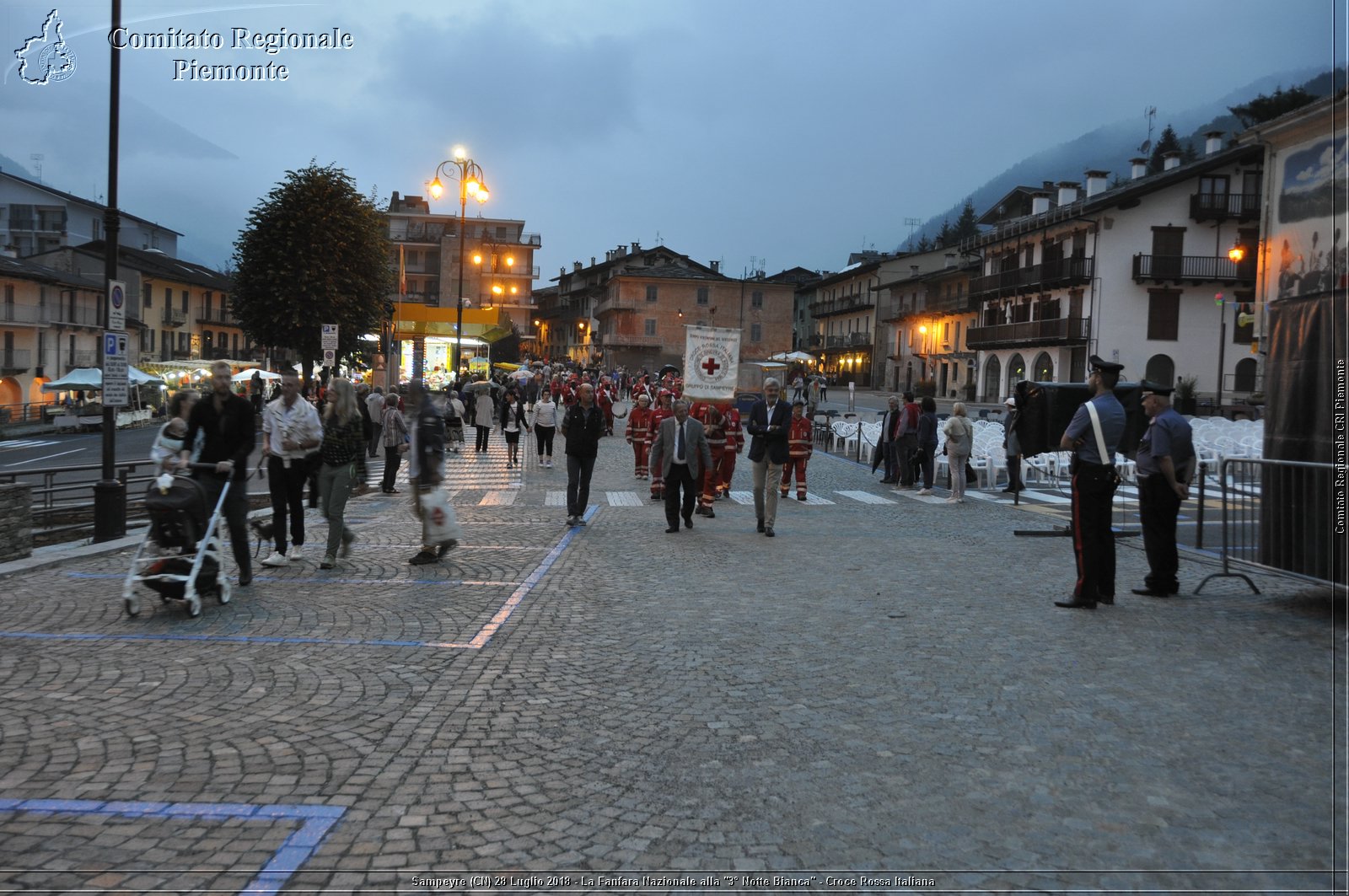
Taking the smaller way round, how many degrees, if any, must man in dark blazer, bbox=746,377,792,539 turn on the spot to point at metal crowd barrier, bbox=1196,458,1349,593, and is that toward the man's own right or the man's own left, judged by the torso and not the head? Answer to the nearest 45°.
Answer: approximately 45° to the man's own left

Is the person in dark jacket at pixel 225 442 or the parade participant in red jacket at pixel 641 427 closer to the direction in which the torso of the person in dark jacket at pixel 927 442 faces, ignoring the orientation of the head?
the parade participant in red jacket

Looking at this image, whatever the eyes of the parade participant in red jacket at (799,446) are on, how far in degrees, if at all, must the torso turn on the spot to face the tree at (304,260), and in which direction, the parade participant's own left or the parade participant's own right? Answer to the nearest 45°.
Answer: approximately 135° to the parade participant's own right

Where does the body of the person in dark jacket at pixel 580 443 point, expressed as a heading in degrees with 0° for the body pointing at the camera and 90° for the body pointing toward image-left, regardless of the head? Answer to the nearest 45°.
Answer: approximately 0°

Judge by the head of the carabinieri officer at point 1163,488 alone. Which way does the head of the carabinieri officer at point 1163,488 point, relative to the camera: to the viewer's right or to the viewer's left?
to the viewer's left

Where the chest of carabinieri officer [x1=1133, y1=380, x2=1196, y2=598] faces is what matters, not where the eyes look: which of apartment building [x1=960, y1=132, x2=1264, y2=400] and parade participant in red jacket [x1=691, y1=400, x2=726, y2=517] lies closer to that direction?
the parade participant in red jacket

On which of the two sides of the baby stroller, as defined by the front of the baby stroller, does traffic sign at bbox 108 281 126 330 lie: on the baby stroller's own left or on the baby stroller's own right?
on the baby stroller's own right

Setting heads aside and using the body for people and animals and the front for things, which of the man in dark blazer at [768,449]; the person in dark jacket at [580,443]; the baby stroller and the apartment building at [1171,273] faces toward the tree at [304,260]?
the apartment building
